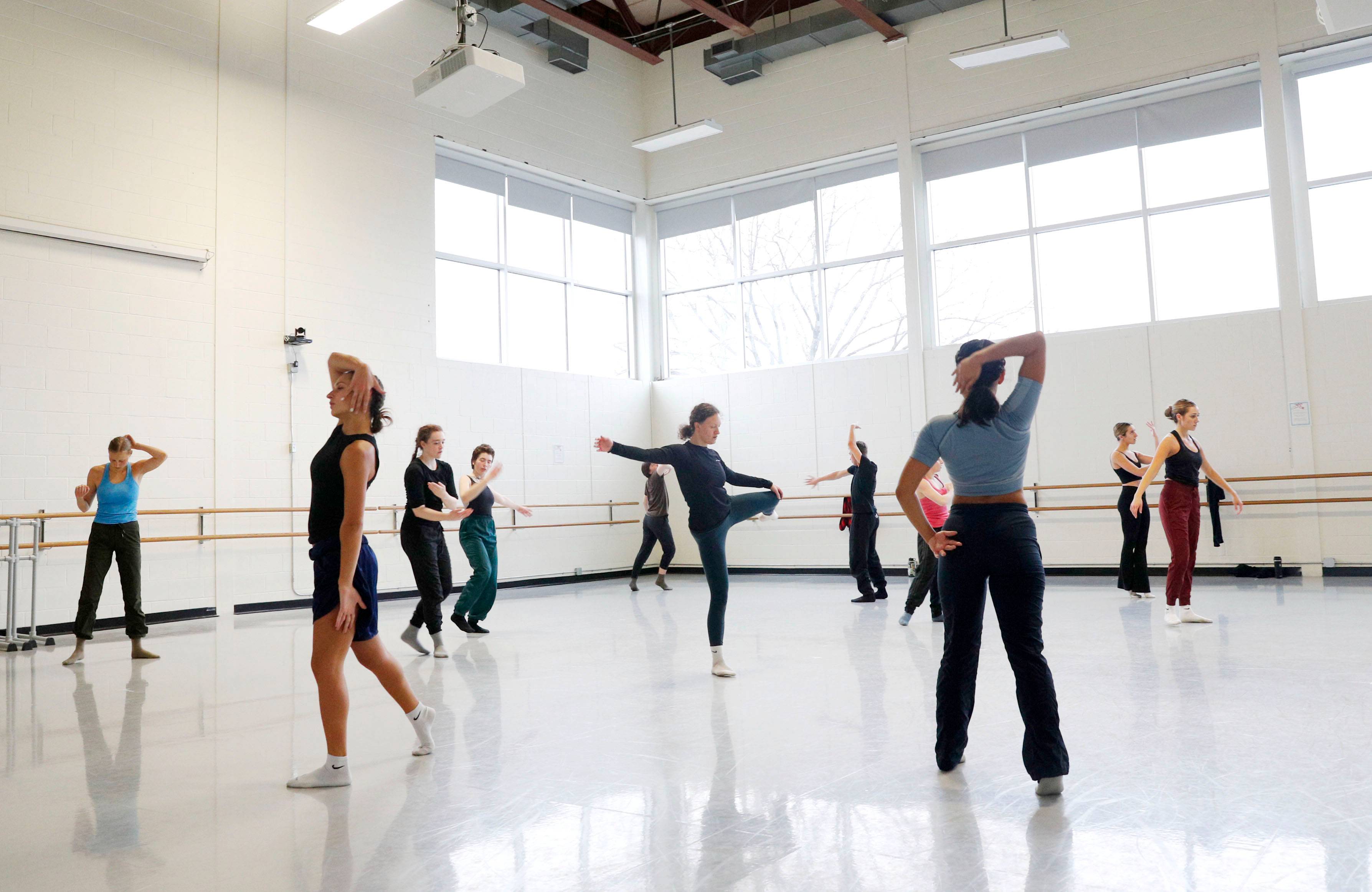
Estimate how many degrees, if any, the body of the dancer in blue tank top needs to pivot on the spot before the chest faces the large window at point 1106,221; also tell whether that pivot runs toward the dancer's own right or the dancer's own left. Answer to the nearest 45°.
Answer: approximately 90° to the dancer's own left

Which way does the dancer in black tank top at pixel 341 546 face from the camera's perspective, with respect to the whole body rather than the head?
to the viewer's left

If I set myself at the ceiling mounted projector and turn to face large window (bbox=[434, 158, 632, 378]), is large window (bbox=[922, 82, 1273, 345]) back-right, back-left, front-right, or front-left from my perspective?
front-right

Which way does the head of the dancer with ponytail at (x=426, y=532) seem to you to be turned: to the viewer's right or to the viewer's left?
to the viewer's right

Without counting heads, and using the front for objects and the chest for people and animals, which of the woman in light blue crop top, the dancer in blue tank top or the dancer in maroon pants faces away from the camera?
the woman in light blue crop top

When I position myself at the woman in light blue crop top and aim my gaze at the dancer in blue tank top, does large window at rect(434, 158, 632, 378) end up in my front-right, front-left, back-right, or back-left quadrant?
front-right

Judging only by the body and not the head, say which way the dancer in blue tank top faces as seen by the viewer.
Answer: toward the camera

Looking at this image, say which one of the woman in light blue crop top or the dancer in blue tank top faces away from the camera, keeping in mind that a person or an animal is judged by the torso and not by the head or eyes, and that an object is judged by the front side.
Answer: the woman in light blue crop top

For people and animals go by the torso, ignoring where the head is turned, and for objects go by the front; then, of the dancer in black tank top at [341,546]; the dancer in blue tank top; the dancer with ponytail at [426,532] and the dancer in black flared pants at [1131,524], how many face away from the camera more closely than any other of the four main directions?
0

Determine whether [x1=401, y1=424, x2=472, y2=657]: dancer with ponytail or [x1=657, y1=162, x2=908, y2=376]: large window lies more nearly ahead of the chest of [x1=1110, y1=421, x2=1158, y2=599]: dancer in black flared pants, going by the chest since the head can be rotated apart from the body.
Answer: the dancer with ponytail

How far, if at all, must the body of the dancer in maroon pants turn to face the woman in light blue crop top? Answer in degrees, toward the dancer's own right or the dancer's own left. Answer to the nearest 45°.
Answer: approximately 45° to the dancer's own right

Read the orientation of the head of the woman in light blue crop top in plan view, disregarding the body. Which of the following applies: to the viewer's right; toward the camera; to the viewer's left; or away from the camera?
away from the camera

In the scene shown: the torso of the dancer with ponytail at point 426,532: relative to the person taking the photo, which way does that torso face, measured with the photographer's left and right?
facing the viewer and to the right of the viewer

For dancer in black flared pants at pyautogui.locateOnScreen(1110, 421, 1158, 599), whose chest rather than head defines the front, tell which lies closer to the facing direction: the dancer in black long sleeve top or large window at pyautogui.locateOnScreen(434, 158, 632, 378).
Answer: the dancer in black long sleeve top

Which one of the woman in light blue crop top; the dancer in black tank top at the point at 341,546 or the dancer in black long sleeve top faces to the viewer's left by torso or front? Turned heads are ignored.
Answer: the dancer in black tank top

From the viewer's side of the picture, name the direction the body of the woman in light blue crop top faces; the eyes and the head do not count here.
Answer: away from the camera

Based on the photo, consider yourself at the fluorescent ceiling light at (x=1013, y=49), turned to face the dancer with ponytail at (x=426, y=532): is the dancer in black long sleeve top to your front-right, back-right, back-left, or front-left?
front-left
